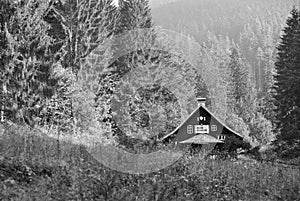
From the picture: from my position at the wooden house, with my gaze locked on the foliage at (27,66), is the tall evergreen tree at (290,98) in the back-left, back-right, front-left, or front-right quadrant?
back-left

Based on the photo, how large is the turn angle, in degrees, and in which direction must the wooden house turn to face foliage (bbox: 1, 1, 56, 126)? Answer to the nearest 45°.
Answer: approximately 45° to its right

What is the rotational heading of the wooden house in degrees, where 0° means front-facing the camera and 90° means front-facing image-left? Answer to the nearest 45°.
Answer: approximately 0°

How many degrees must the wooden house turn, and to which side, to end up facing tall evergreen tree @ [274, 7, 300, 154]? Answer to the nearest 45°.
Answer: approximately 90° to its left
